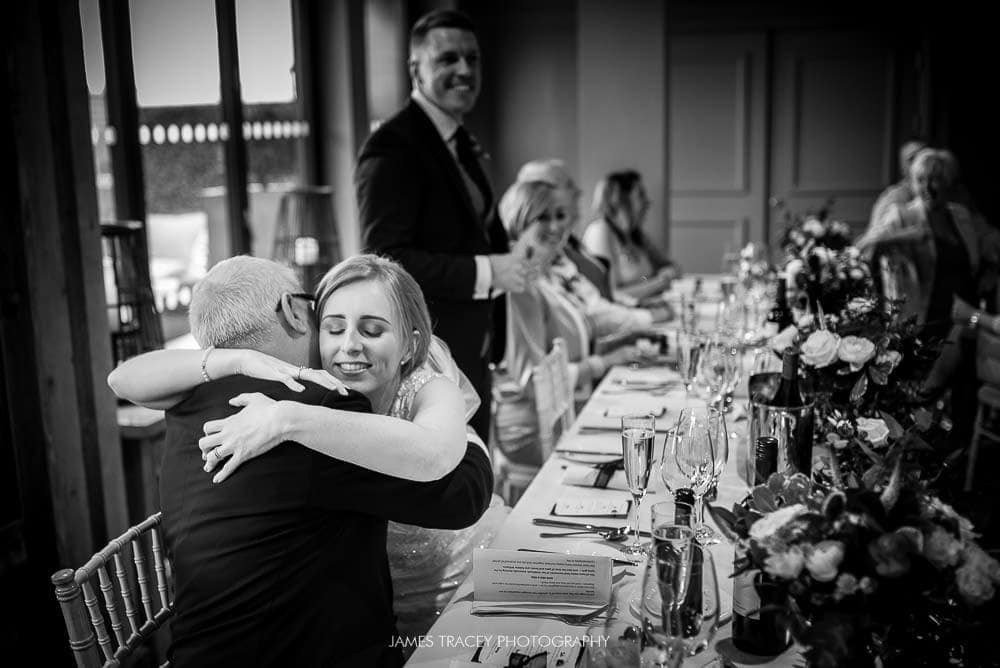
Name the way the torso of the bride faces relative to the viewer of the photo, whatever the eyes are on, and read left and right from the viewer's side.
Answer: facing the viewer and to the left of the viewer

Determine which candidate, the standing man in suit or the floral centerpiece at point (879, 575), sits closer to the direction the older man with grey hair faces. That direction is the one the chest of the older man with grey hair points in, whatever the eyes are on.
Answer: the standing man in suit

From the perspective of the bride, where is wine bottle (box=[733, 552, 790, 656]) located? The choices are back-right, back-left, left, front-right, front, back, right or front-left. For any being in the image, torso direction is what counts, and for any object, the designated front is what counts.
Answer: left

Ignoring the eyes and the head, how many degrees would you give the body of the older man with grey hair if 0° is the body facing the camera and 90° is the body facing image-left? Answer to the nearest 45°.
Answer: approximately 225°

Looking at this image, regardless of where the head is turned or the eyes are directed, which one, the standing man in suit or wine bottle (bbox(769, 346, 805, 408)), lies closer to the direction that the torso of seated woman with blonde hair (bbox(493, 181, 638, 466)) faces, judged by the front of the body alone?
the wine bottle

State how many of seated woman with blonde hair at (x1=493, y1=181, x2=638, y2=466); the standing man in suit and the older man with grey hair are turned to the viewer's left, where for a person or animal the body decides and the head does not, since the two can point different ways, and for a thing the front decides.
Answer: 0

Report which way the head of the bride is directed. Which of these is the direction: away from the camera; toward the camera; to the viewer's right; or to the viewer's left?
toward the camera

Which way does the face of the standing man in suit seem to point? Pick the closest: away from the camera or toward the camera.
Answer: toward the camera

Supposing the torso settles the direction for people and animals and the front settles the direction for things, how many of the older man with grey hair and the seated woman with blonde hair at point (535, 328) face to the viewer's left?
0

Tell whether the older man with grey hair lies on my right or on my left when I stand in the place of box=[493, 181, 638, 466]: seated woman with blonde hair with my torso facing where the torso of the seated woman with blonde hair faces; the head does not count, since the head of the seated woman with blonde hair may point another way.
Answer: on my right

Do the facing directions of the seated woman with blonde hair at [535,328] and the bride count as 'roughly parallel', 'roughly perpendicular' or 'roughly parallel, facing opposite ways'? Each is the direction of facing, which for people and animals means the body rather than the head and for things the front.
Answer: roughly perpendicular

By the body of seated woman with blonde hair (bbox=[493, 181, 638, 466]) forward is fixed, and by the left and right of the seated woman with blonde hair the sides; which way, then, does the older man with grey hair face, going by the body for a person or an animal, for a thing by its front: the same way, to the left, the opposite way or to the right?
to the left

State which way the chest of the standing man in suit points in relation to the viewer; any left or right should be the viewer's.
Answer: facing the viewer and to the right of the viewer

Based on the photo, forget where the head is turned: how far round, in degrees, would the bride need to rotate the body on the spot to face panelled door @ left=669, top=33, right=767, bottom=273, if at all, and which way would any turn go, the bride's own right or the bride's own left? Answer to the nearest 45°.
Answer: approximately 180°

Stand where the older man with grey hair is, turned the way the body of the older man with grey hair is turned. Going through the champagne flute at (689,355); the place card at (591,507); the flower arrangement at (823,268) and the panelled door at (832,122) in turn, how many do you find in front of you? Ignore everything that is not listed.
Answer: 4
